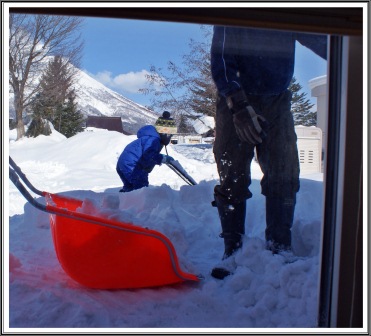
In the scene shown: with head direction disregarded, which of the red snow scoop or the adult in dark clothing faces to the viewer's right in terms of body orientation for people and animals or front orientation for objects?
the red snow scoop

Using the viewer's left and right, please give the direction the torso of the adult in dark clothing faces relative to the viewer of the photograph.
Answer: facing the viewer

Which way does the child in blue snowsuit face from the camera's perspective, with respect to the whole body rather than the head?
to the viewer's right

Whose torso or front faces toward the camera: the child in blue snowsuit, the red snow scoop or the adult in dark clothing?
the adult in dark clothing

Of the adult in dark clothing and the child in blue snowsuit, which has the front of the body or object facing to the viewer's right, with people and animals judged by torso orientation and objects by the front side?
the child in blue snowsuit

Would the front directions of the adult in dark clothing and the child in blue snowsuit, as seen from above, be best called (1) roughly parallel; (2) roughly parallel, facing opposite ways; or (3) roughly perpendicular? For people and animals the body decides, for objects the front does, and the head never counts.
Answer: roughly perpendicular

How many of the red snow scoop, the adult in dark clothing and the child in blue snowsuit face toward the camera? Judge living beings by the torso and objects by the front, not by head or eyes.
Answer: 1

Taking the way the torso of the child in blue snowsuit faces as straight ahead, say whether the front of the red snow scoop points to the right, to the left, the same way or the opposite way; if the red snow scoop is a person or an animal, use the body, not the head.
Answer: the same way

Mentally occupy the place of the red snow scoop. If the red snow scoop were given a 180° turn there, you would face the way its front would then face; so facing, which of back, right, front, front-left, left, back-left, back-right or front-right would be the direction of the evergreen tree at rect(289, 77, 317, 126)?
back

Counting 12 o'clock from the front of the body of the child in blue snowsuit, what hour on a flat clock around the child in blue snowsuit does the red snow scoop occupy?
The red snow scoop is roughly at 3 o'clock from the child in blue snowsuit.

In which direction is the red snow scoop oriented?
to the viewer's right

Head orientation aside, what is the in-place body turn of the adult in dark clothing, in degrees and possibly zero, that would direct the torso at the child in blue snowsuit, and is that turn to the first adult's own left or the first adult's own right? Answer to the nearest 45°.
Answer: approximately 135° to the first adult's own right
